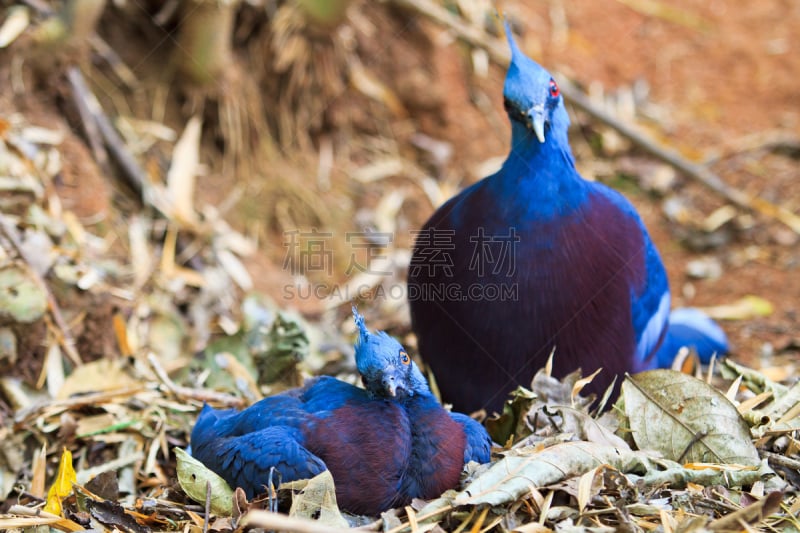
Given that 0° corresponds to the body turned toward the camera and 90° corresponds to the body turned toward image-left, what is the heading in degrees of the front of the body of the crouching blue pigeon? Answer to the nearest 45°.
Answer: approximately 315°

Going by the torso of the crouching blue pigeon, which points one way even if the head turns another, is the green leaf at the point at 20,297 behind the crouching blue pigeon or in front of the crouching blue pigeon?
behind

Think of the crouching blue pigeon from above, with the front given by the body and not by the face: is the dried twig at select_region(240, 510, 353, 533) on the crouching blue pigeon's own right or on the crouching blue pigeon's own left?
on the crouching blue pigeon's own right

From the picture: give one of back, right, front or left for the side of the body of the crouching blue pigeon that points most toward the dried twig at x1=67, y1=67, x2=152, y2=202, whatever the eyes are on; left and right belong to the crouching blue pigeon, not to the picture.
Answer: back

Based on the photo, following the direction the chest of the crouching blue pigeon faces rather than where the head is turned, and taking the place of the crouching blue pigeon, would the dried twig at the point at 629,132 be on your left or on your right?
on your left

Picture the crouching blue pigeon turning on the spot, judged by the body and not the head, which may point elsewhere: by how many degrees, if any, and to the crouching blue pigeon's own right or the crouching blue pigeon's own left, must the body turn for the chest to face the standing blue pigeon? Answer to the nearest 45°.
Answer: approximately 90° to the crouching blue pigeon's own left

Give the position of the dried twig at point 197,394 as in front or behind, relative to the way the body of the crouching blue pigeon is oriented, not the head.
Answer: behind
